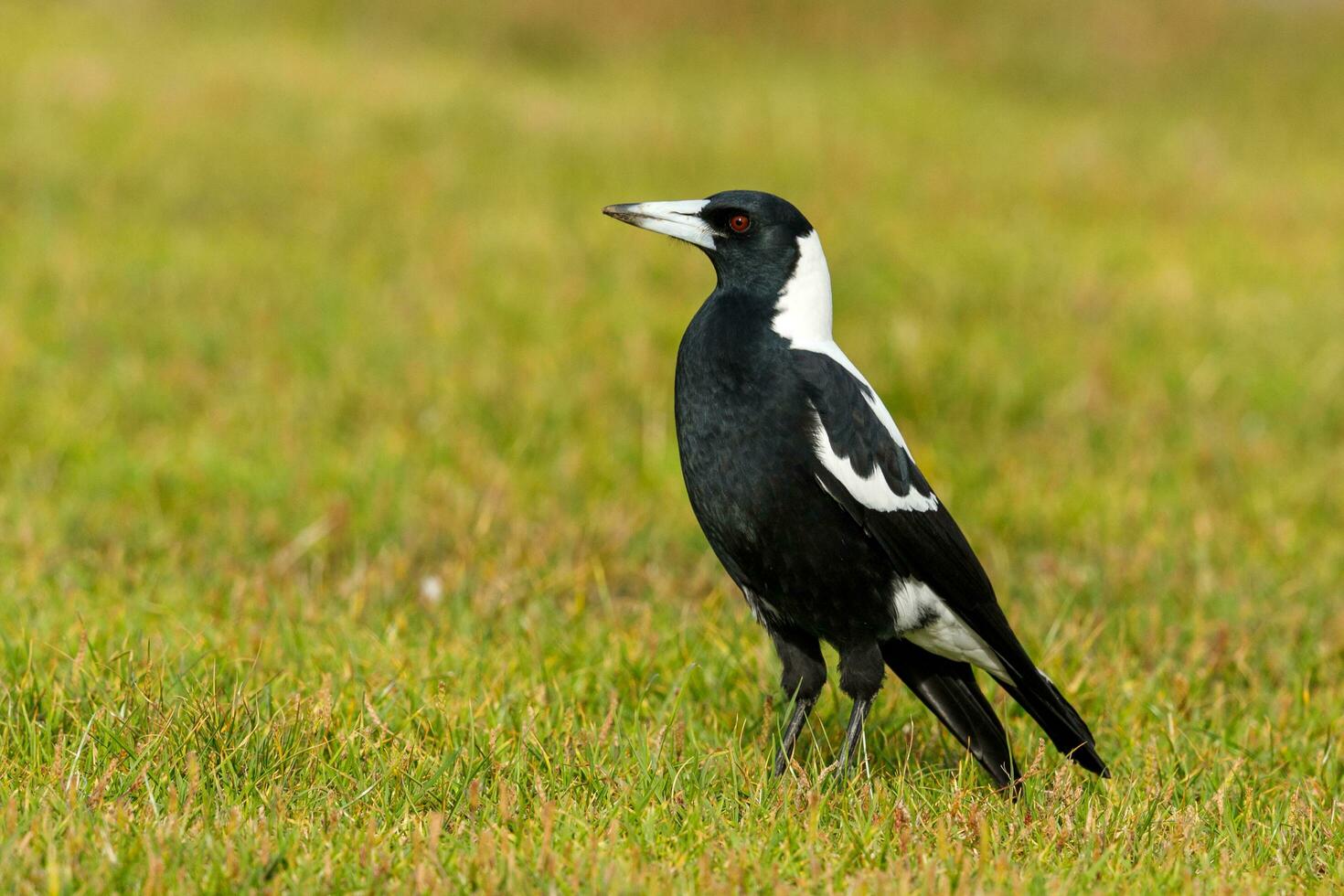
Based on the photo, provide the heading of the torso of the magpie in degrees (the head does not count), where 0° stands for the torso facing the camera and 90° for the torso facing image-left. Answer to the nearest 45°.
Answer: approximately 90°
